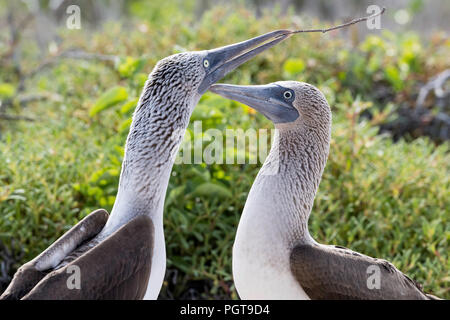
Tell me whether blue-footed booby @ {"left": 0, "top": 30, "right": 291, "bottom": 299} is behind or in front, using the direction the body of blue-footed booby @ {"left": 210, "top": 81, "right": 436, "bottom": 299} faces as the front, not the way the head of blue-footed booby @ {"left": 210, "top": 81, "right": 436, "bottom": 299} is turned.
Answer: in front

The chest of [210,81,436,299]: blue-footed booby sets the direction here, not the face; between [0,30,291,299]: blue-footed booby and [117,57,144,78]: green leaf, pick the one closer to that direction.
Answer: the blue-footed booby

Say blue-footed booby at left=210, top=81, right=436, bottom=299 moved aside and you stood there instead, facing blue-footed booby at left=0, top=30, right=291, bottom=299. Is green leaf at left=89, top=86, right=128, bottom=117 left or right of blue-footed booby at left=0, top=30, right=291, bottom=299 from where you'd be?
right

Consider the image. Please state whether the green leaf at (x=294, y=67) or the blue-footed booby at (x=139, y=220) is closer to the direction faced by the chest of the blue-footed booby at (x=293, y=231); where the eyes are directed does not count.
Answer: the blue-footed booby

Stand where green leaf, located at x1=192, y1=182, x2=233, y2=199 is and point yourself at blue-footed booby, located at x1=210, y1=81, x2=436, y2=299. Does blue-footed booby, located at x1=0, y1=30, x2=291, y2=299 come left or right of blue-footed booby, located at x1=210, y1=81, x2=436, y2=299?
right

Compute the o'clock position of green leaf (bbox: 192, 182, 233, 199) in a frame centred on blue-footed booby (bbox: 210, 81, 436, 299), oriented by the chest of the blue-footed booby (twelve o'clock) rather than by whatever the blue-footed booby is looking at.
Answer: The green leaf is roughly at 2 o'clock from the blue-footed booby.

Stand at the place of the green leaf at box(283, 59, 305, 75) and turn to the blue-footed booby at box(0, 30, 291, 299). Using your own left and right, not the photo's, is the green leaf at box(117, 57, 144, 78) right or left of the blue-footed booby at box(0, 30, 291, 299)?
right

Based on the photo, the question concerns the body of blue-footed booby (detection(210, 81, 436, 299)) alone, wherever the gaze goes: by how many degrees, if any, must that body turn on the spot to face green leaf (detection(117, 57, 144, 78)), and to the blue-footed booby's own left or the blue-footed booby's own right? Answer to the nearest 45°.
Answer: approximately 45° to the blue-footed booby's own right

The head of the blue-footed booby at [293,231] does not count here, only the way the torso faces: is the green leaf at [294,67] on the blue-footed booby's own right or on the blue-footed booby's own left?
on the blue-footed booby's own right

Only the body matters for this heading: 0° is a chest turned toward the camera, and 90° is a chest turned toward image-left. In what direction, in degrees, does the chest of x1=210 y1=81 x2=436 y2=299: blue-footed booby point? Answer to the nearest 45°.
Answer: approximately 90°
